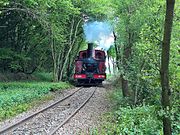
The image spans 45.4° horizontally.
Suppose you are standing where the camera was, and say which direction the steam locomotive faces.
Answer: facing the viewer
